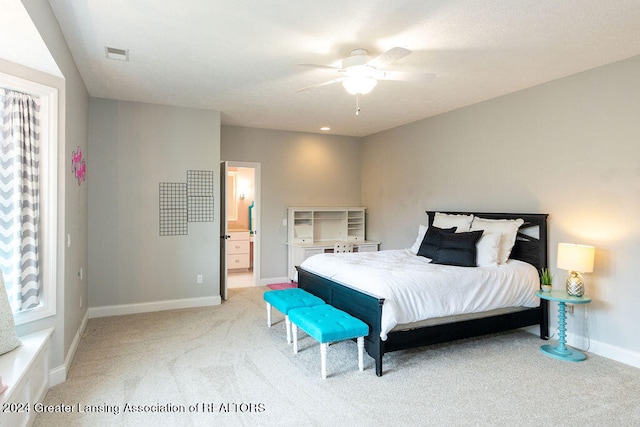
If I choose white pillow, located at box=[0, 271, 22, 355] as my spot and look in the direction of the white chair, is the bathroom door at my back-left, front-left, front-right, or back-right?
front-left

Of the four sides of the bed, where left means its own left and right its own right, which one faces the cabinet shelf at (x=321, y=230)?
right

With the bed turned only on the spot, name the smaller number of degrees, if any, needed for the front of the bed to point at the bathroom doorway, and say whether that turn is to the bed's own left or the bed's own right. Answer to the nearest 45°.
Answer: approximately 90° to the bed's own right

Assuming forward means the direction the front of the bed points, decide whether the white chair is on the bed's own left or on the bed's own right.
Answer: on the bed's own right

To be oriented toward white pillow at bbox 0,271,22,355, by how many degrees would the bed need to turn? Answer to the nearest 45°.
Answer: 0° — it already faces it

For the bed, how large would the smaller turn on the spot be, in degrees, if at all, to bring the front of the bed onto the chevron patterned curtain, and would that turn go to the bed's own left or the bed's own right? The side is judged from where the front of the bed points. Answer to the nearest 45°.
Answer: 0° — it already faces it

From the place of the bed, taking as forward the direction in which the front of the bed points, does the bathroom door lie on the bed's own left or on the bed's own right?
on the bed's own right

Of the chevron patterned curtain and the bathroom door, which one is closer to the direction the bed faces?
the chevron patterned curtain

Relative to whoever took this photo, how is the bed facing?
facing the viewer and to the left of the viewer

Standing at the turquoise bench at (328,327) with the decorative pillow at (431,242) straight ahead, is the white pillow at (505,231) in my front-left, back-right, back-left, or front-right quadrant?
front-right

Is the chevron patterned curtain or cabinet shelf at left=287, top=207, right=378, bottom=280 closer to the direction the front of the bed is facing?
the chevron patterned curtain

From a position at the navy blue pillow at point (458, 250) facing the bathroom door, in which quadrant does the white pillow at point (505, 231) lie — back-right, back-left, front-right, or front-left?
back-right
